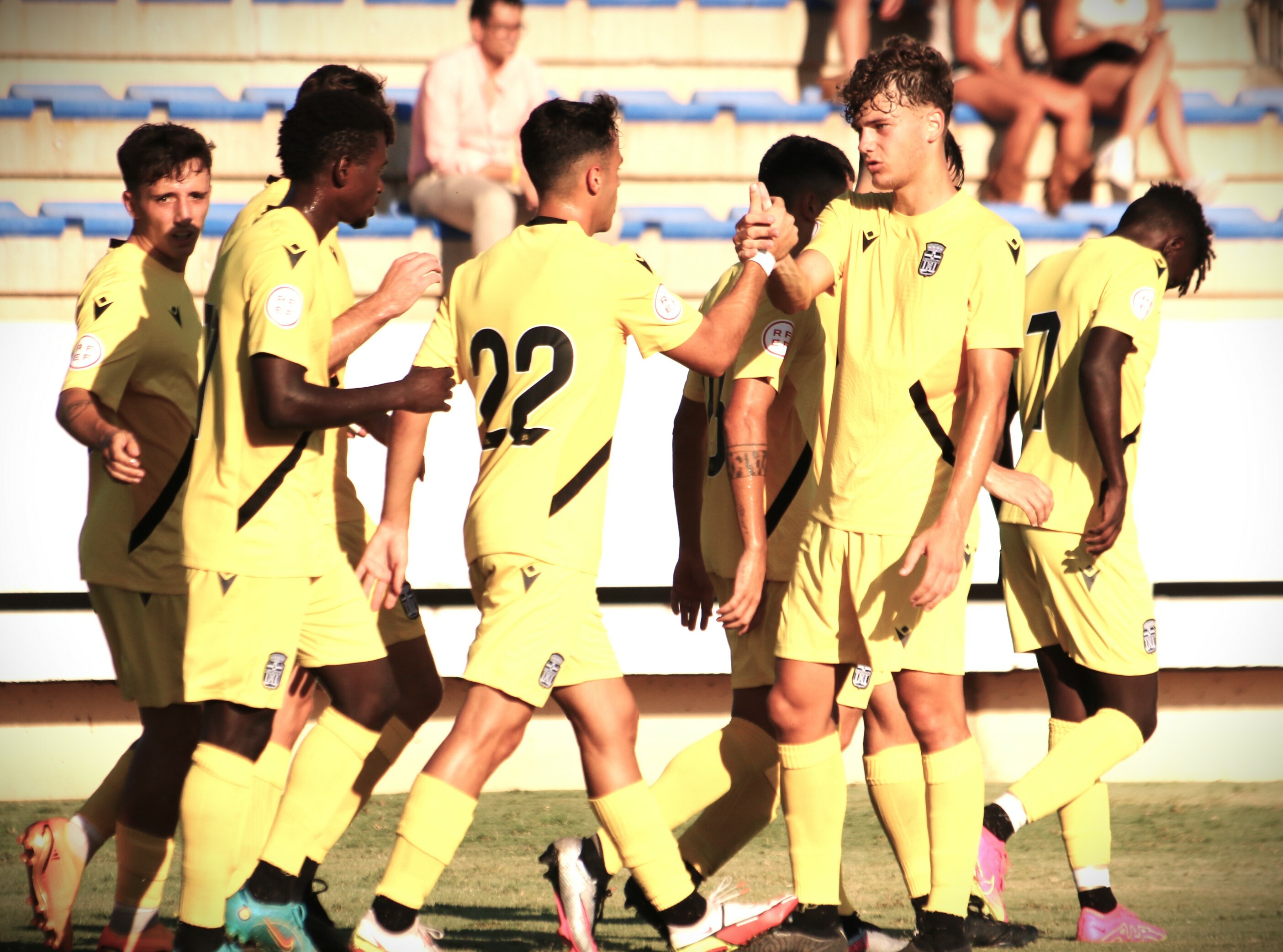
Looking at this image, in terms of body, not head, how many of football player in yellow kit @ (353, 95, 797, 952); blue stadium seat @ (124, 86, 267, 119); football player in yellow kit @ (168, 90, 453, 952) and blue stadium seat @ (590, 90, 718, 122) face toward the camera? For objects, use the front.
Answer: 2

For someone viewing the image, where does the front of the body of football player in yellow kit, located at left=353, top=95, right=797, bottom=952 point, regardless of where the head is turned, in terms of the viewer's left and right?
facing away from the viewer and to the right of the viewer

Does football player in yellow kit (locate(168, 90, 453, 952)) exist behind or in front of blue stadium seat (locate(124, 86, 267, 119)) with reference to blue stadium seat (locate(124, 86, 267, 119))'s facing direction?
in front

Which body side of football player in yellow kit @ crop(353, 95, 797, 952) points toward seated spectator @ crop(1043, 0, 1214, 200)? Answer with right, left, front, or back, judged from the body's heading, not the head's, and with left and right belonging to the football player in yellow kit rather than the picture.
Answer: front

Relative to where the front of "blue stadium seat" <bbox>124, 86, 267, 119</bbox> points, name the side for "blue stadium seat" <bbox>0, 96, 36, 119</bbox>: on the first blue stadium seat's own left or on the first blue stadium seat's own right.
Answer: on the first blue stadium seat's own right

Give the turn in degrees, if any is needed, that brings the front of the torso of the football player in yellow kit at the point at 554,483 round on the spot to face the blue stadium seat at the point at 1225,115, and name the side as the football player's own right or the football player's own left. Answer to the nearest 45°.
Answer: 0° — they already face it

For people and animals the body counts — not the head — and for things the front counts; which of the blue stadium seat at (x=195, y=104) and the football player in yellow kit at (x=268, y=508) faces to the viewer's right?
the football player in yellow kit

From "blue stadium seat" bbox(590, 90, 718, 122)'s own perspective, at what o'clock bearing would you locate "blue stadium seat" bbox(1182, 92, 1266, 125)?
"blue stadium seat" bbox(1182, 92, 1266, 125) is roughly at 9 o'clock from "blue stadium seat" bbox(590, 90, 718, 122).

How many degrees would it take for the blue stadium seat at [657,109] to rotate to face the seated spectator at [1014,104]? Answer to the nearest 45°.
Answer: approximately 90° to its left

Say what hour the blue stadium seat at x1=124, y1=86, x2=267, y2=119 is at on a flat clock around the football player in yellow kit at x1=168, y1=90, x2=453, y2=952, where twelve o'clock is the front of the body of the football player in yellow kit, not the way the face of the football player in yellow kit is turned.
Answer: The blue stadium seat is roughly at 9 o'clock from the football player in yellow kit.

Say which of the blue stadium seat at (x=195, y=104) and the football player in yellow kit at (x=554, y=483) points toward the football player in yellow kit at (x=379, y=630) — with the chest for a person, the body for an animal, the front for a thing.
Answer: the blue stadium seat

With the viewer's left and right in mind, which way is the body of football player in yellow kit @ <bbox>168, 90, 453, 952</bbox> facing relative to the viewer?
facing to the right of the viewer

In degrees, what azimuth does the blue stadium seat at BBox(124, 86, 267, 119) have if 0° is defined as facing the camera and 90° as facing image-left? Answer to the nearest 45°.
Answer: approximately 0°
